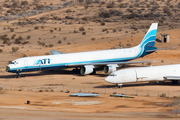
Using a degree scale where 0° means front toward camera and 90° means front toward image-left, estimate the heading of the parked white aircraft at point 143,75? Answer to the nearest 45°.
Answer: approximately 90°
